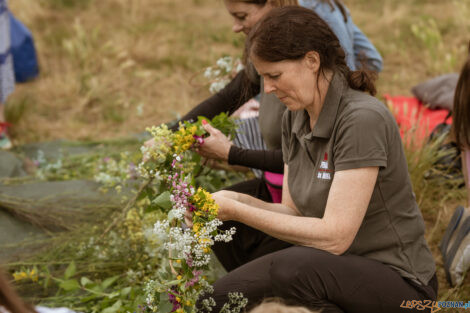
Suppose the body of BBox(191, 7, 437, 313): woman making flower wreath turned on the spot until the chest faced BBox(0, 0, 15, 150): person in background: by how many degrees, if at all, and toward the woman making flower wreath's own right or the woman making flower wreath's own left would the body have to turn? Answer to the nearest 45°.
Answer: approximately 45° to the woman making flower wreath's own right

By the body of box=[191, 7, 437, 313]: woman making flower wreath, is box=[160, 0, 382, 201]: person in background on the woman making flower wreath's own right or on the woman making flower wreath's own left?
on the woman making flower wreath's own right

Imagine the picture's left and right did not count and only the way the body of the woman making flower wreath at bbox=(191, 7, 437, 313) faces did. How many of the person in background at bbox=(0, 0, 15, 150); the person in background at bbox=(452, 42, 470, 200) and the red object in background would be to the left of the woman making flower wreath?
0

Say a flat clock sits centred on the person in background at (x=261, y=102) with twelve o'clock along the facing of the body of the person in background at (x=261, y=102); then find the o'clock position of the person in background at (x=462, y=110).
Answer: the person in background at (x=462, y=110) is roughly at 6 o'clock from the person in background at (x=261, y=102).

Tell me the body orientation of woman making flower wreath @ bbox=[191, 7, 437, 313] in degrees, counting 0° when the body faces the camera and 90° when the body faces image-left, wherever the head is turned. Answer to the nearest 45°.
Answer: approximately 90°

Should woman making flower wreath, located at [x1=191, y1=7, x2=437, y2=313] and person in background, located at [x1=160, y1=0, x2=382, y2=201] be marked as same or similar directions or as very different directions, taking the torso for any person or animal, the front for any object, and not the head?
same or similar directions

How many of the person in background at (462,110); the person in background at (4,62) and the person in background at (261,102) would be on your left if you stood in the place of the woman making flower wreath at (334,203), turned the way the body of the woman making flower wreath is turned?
0

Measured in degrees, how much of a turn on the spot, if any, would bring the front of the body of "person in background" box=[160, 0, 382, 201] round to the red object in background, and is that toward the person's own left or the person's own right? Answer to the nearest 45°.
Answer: approximately 135° to the person's own right

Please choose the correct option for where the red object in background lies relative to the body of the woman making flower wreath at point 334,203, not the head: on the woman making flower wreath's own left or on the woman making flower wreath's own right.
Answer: on the woman making flower wreath's own right

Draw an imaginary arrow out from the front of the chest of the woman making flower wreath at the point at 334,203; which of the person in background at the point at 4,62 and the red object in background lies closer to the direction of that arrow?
the person in background

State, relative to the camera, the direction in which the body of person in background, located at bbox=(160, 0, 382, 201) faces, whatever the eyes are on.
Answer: to the viewer's left

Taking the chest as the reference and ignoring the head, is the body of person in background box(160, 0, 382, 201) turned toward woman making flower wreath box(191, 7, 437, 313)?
no

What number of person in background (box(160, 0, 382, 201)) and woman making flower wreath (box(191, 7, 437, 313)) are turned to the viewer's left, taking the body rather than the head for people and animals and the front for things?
2
